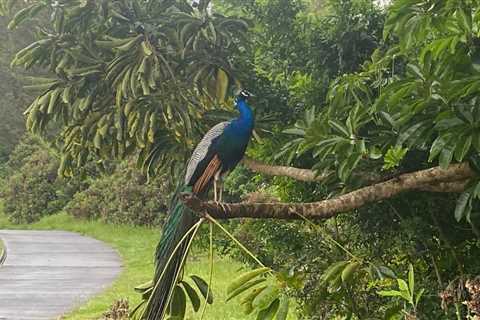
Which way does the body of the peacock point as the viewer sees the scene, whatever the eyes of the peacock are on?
to the viewer's right

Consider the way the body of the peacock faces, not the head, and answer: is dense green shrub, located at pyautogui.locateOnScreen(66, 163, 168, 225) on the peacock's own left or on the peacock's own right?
on the peacock's own left
